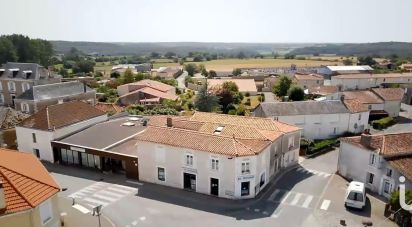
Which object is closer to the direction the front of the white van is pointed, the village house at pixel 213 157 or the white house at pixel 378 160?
the white house

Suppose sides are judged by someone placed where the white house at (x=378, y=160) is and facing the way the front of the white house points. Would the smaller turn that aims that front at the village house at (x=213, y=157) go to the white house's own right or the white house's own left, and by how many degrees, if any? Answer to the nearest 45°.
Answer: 0° — it already faces it

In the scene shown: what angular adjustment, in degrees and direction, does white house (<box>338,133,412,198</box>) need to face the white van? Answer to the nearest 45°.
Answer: approximately 45° to its left

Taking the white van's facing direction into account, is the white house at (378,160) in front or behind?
in front

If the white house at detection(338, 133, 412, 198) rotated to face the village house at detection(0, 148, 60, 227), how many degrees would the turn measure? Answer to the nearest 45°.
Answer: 0° — it already faces it

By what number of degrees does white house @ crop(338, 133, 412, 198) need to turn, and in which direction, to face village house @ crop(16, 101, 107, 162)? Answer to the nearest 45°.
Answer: approximately 45° to its right

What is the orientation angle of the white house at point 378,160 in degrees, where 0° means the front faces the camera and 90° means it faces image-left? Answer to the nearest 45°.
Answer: approximately 45°
